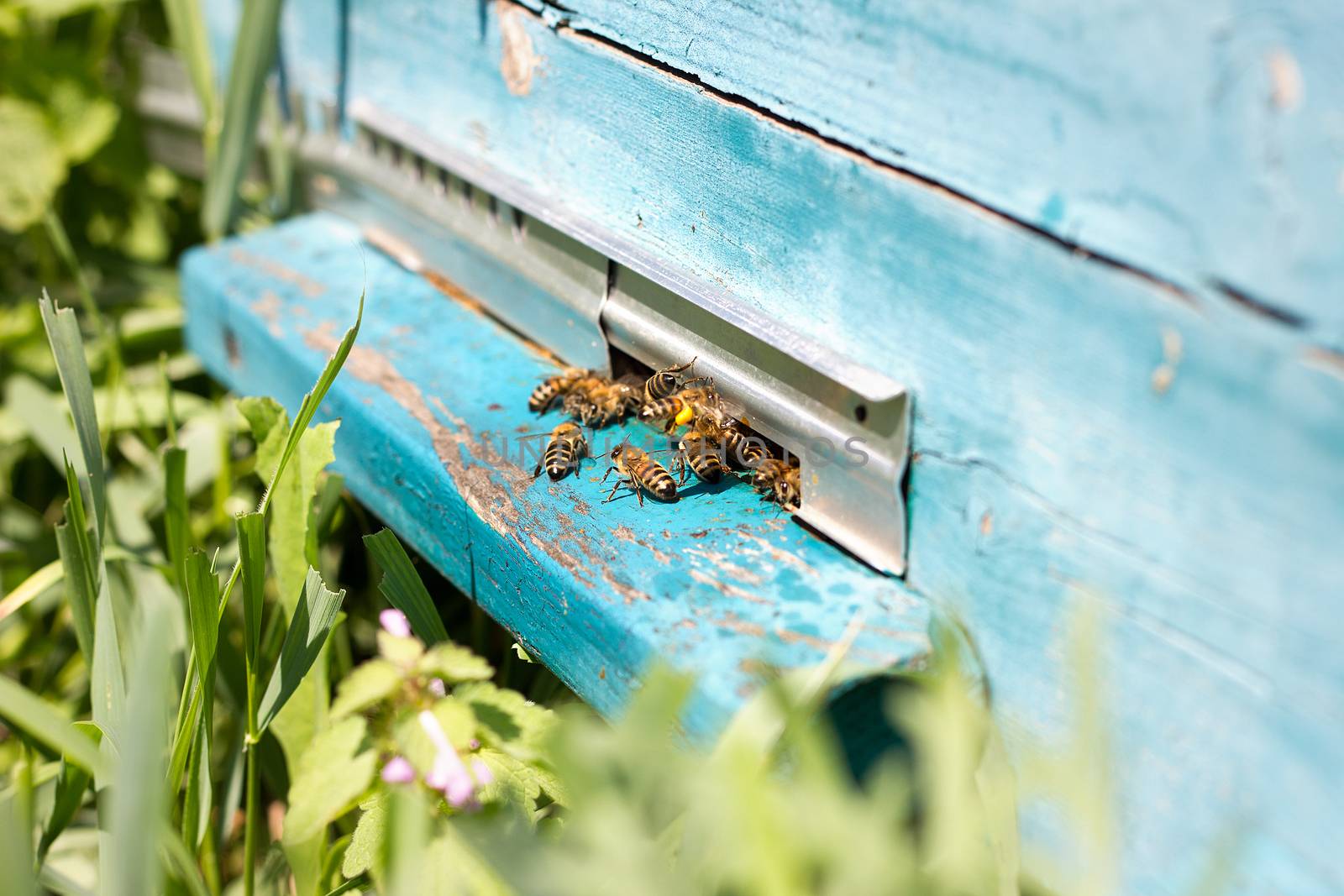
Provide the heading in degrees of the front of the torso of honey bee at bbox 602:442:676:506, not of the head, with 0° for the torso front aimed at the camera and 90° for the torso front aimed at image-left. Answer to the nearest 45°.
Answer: approximately 135°

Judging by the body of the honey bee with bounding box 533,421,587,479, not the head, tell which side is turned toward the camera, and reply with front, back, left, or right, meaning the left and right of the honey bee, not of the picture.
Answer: back

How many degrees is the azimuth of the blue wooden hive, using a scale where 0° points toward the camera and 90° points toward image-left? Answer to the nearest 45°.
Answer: approximately 45°

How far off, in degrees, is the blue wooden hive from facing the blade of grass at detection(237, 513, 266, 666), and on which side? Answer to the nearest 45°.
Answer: approximately 45° to its right
